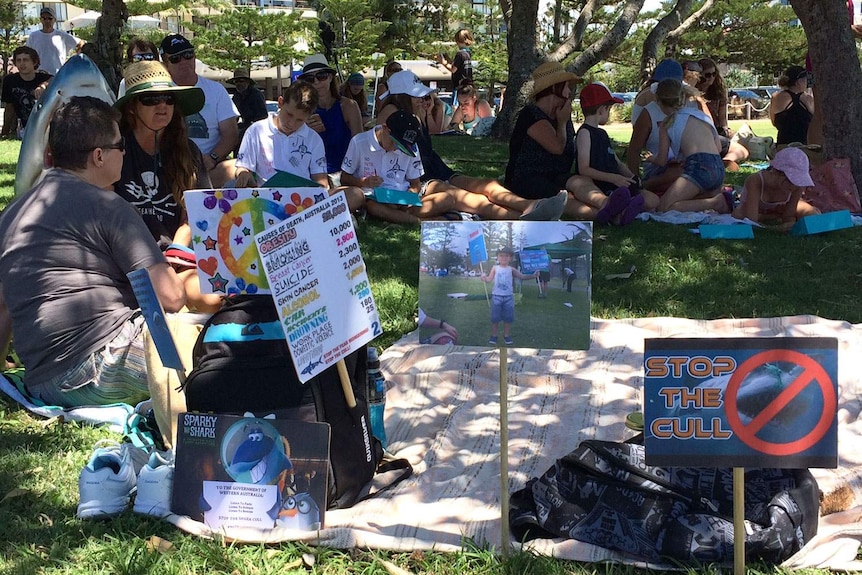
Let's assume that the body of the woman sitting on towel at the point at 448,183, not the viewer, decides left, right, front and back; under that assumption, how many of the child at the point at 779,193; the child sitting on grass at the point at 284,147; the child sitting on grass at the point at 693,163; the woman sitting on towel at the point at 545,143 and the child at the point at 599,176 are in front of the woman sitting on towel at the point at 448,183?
4

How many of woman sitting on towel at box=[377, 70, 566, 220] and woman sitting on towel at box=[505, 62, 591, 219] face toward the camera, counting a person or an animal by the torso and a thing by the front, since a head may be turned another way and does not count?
0

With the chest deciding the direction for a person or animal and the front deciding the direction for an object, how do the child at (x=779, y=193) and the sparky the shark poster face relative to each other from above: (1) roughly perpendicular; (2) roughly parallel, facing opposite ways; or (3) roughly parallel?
roughly parallel

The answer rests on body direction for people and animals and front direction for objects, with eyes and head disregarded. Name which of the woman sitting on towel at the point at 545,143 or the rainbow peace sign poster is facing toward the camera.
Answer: the rainbow peace sign poster

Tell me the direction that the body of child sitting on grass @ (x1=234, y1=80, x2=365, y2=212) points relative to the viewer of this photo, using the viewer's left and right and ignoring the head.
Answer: facing the viewer

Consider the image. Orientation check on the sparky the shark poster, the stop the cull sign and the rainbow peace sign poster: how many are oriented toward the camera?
3

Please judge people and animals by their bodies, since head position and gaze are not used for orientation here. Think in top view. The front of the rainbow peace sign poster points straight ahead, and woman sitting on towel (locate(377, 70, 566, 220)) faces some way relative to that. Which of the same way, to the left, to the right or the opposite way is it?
to the left

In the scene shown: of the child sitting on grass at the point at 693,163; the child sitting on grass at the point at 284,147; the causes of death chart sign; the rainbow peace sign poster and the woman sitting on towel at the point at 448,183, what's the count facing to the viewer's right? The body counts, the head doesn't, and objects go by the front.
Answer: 1

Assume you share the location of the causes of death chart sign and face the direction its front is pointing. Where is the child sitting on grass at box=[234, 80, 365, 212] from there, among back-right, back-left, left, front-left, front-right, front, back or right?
back

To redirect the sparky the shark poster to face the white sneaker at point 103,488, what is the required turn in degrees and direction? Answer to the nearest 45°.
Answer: approximately 135° to its right

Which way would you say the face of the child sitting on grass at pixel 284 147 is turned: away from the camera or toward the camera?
toward the camera
